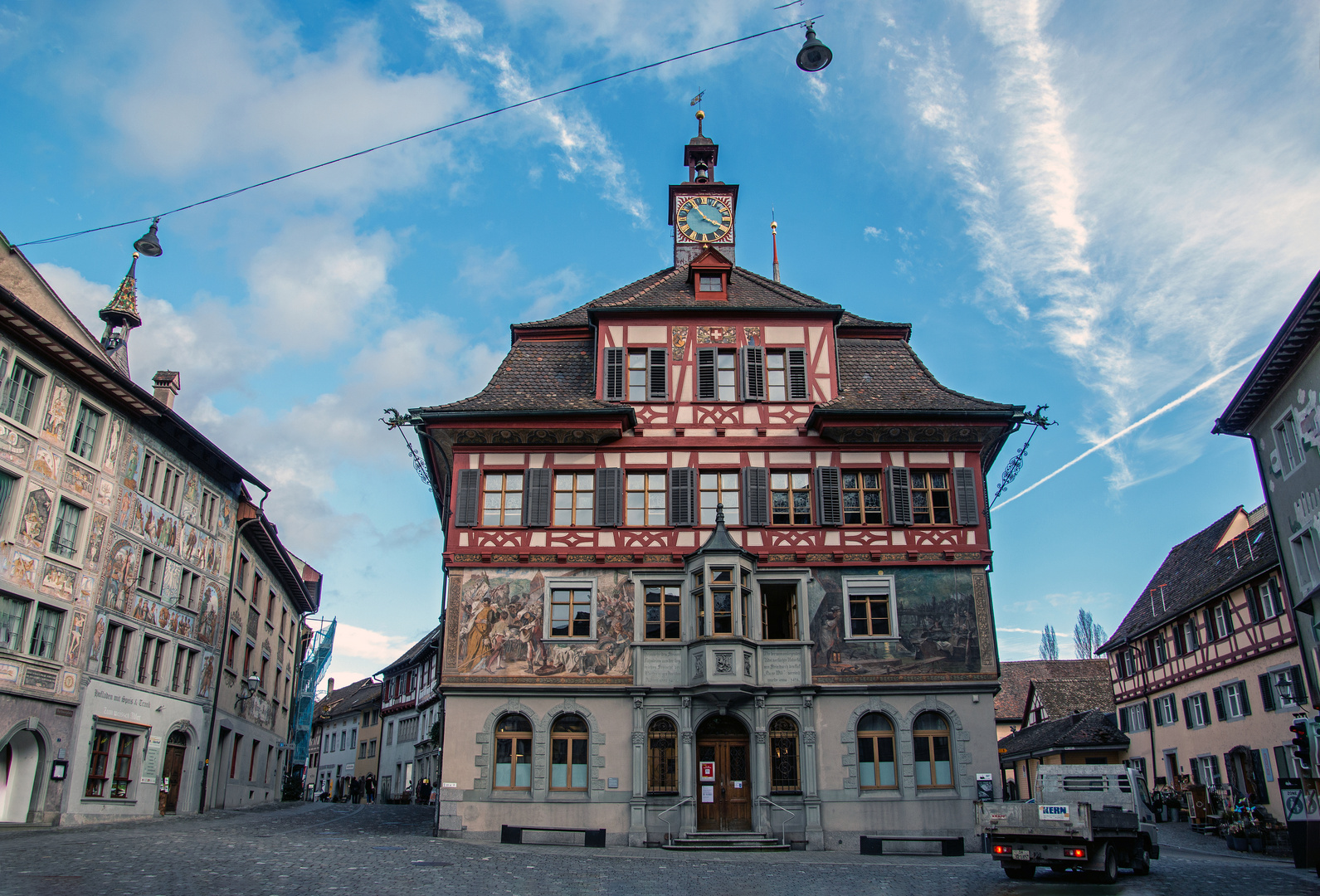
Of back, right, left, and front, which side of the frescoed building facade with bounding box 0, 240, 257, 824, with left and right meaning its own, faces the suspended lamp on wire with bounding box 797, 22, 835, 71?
front

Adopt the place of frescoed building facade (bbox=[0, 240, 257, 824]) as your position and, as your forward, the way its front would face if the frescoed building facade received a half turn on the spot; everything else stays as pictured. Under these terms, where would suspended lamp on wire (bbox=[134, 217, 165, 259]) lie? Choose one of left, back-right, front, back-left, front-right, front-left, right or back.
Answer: back-left

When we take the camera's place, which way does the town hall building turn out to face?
facing the viewer

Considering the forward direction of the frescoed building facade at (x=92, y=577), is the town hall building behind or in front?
in front

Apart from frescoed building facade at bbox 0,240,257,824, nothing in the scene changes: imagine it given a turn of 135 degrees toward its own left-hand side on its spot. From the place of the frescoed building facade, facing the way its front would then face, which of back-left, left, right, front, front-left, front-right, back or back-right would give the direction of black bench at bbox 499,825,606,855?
back-right

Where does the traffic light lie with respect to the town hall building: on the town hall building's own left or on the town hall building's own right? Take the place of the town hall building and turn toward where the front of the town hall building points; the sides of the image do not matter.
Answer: on the town hall building's own left

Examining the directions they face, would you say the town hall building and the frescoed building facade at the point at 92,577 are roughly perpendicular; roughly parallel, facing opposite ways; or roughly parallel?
roughly perpendicular

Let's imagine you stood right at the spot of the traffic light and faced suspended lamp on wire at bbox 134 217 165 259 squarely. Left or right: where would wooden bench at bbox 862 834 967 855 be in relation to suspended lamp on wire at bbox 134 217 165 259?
right

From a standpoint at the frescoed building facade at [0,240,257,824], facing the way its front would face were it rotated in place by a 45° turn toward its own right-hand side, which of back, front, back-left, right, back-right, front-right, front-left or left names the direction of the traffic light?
front-left

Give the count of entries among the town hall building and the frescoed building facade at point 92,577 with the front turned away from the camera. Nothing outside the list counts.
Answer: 0

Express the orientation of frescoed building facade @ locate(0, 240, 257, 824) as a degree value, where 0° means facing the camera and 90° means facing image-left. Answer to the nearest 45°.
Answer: approximately 315°

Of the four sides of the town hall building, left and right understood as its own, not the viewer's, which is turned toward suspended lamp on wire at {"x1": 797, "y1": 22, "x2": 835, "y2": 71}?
front

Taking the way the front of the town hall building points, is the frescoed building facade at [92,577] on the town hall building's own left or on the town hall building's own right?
on the town hall building's own right
